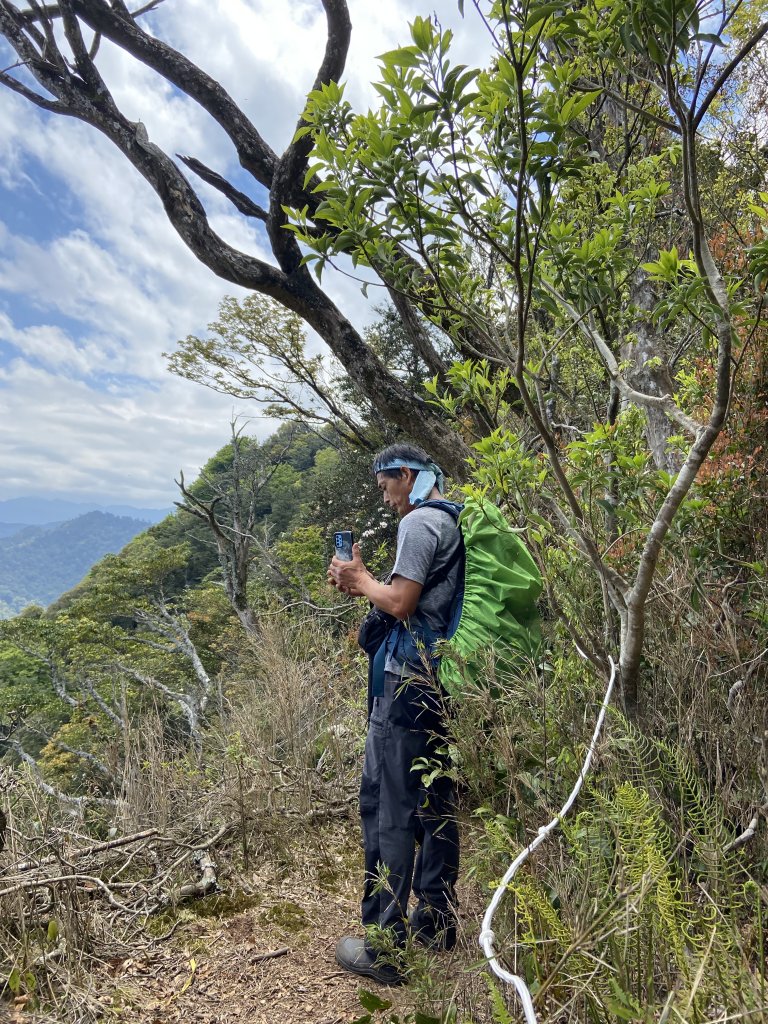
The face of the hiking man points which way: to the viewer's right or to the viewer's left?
to the viewer's left

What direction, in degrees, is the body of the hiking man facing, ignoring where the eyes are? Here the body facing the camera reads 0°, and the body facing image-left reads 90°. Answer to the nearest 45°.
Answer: approximately 90°
